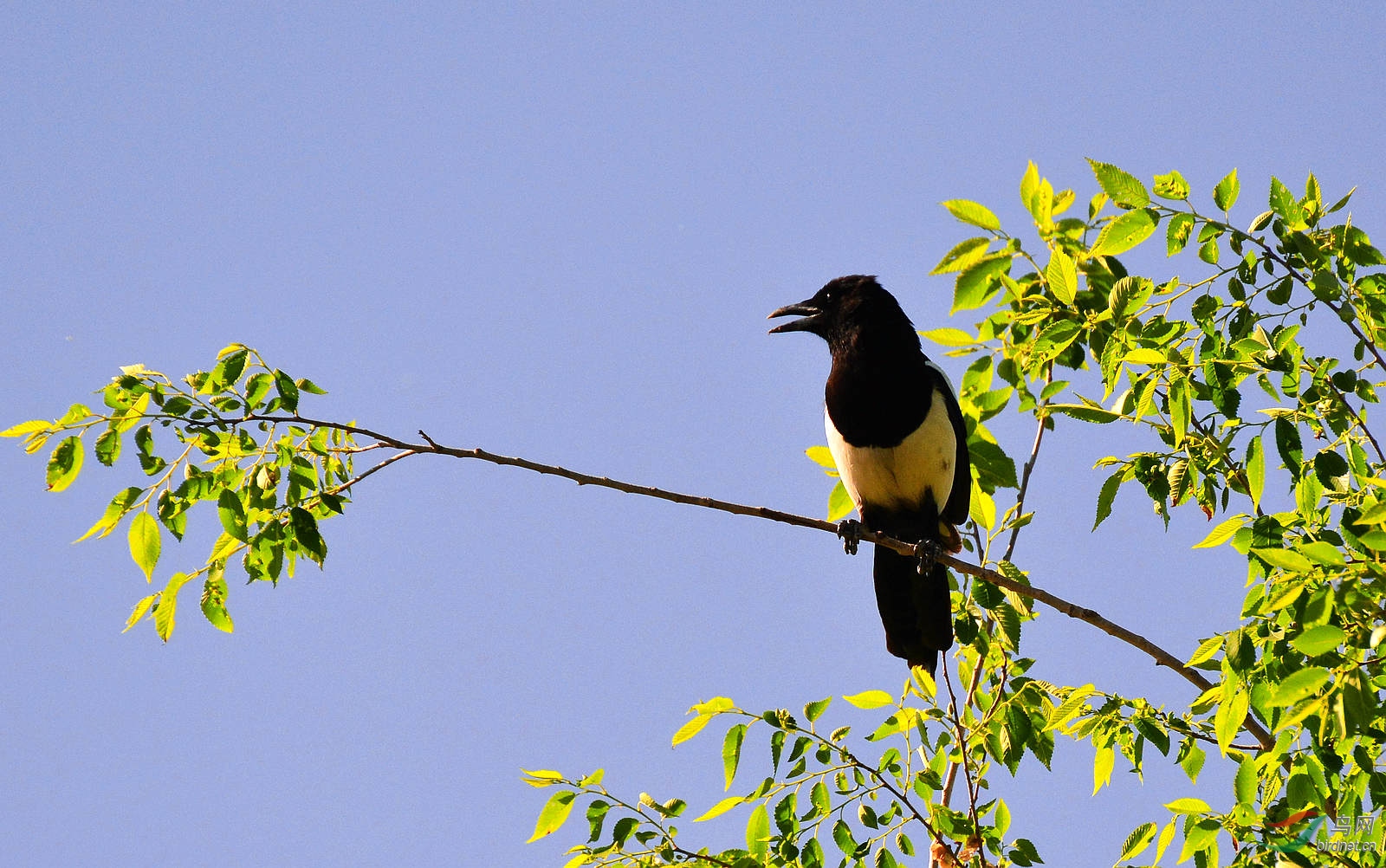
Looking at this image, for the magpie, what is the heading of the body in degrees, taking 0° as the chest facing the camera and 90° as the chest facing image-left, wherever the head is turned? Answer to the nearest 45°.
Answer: approximately 45°
